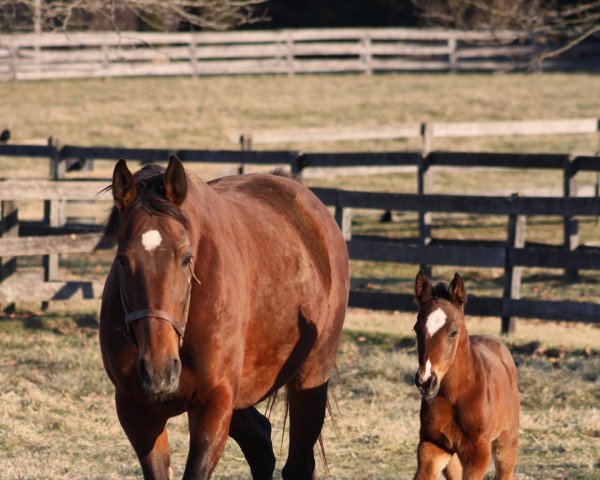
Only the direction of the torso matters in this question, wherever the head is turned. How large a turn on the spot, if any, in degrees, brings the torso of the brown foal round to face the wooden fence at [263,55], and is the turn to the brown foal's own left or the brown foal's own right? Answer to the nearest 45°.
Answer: approximately 135° to the brown foal's own right

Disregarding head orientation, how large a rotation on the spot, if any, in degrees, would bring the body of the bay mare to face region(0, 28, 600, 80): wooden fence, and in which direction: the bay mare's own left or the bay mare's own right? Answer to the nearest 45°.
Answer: approximately 135° to the bay mare's own right

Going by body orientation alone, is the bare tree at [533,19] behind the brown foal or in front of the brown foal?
behind

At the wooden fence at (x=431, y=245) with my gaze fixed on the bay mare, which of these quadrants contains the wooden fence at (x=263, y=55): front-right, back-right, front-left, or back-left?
back-right

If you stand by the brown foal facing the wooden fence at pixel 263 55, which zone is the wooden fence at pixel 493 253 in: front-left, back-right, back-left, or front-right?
front-right

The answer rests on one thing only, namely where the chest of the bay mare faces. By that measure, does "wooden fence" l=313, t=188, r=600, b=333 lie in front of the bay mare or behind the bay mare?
behind

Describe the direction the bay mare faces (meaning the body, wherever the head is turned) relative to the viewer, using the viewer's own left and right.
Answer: facing the viewer and to the left of the viewer

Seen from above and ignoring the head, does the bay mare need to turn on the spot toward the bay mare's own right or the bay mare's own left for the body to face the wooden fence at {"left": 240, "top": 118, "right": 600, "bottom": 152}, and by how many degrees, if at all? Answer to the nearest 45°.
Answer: approximately 135° to the bay mare's own right

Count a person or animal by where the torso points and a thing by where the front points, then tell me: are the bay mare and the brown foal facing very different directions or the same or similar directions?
same or similar directions

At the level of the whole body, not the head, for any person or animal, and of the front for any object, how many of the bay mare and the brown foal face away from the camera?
0
